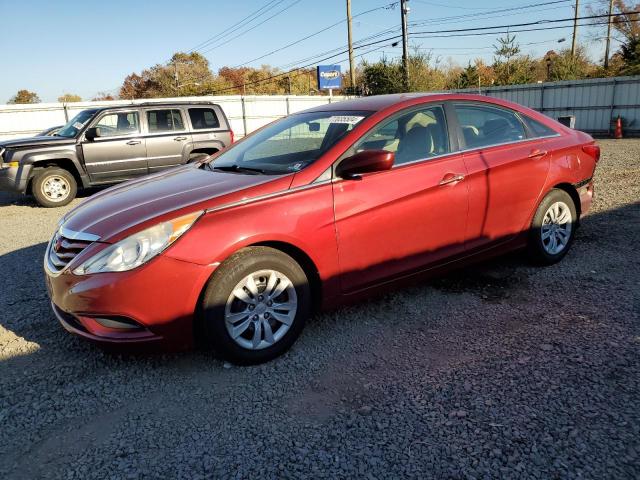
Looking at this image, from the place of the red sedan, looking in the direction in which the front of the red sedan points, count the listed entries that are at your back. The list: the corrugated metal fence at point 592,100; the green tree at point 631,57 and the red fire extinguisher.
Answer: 3

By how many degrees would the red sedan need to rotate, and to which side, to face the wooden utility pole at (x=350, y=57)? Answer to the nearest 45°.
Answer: approximately 135° to its right

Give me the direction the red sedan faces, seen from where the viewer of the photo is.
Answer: facing the viewer and to the left of the viewer

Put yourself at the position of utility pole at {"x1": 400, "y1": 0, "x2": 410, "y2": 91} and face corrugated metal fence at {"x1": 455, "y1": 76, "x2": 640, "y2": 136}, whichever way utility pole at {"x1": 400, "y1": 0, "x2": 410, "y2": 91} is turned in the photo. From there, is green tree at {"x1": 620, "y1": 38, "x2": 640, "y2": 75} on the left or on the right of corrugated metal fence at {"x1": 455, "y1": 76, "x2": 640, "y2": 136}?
left

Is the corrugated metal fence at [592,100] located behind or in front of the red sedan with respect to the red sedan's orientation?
behind

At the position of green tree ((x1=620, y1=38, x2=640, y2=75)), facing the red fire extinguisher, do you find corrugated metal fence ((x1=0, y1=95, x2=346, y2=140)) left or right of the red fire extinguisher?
right

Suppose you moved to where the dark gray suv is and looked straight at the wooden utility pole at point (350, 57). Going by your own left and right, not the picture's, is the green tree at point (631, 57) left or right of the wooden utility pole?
right

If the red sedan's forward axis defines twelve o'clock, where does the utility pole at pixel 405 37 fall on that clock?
The utility pole is roughly at 5 o'clock from the red sedan.

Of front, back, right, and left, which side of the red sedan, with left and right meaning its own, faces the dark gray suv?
right

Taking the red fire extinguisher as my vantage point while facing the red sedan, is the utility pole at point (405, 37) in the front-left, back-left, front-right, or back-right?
back-right

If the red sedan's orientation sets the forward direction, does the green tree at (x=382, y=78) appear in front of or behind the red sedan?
behind
